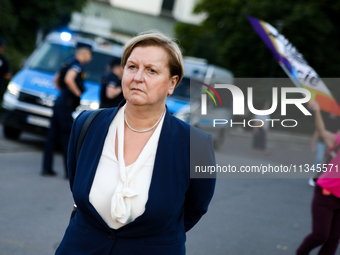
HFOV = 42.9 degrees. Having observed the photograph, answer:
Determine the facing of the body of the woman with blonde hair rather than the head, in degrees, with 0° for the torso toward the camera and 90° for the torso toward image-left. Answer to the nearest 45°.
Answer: approximately 45°

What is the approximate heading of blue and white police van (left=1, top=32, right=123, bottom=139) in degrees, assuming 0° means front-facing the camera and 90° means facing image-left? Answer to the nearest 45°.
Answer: approximately 45°

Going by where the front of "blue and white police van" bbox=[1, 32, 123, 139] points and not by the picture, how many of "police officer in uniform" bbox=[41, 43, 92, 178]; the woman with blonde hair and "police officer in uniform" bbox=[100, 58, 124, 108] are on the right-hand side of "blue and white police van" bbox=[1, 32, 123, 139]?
0

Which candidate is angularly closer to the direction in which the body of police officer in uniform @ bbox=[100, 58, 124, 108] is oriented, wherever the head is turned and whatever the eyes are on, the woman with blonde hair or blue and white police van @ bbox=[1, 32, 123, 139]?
the woman with blonde hair

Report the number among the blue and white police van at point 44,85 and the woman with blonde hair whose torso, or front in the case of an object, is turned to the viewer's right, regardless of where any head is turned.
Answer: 0

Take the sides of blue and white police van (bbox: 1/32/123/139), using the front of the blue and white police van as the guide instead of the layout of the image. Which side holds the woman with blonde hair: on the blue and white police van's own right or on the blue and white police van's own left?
on the blue and white police van's own left

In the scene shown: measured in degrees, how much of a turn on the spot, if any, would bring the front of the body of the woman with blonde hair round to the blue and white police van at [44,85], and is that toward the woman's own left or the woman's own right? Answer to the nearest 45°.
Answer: approximately 135° to the woman's own right

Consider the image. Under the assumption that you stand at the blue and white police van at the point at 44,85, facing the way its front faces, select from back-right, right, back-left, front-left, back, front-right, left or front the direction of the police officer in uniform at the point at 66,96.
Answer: front-left

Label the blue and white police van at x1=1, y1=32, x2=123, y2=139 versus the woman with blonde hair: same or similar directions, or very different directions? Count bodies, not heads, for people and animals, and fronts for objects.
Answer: same or similar directions

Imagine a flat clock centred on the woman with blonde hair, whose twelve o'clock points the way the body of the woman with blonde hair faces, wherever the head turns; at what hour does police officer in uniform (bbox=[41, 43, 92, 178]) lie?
The police officer in uniform is roughly at 4 o'clock from the woman with blonde hair.
